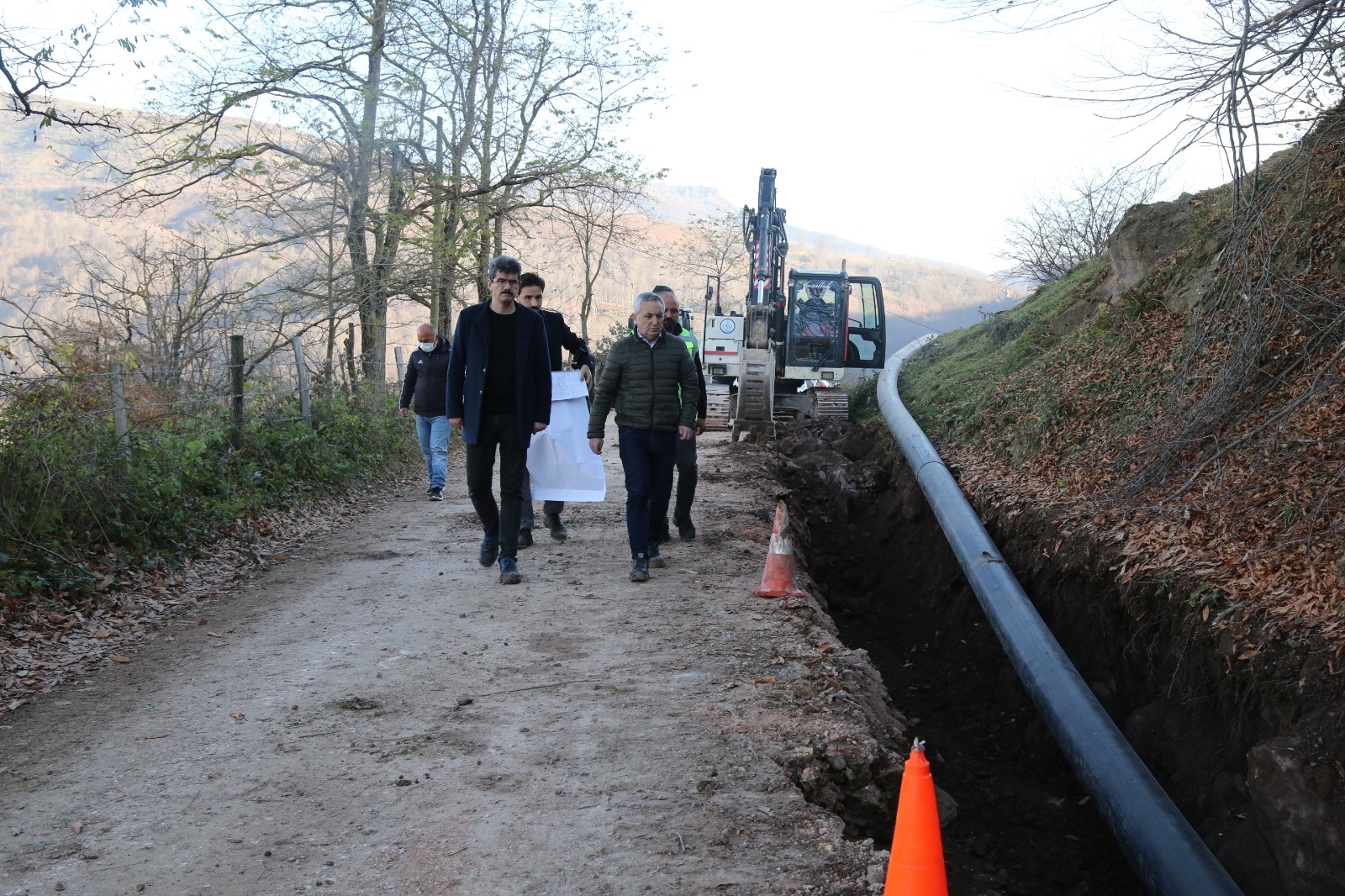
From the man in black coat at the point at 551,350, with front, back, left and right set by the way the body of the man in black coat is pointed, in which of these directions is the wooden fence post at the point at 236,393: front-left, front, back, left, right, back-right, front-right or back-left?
back-right

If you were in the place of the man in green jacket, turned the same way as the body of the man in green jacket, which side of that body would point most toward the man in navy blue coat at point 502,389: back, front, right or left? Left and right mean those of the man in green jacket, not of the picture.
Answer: right

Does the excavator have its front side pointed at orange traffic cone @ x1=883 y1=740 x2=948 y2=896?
yes

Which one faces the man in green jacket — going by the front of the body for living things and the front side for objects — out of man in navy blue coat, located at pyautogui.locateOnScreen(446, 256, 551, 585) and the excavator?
the excavator

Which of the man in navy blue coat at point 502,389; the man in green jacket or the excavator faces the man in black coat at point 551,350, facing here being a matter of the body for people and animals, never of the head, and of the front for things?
the excavator

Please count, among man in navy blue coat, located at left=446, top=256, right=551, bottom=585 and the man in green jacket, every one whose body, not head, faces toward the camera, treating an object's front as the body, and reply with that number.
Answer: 2
